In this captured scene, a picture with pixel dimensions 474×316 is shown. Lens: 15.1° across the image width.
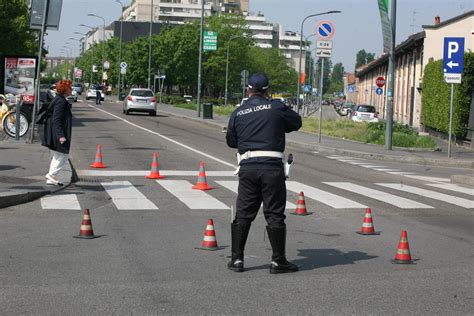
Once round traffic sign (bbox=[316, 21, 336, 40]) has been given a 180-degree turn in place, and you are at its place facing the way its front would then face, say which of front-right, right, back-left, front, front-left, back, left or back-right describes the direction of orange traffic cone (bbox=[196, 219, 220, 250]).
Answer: back

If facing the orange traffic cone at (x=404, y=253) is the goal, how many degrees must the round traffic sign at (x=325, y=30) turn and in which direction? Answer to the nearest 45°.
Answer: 0° — it already faces it

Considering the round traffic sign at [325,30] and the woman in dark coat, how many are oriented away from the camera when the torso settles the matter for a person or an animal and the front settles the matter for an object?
0

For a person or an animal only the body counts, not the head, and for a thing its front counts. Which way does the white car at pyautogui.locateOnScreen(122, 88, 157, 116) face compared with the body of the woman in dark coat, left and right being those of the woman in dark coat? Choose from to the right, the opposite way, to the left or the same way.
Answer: to the left

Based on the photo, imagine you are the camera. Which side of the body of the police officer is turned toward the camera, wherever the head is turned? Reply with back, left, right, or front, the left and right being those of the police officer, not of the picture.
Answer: back
